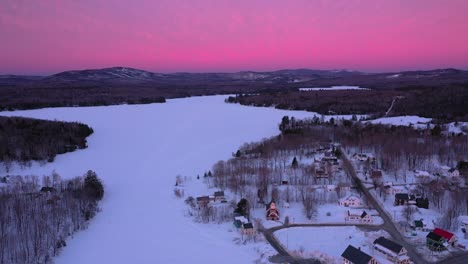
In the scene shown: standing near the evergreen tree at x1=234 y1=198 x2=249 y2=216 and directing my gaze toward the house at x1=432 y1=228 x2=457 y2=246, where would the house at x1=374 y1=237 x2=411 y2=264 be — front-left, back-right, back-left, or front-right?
front-right

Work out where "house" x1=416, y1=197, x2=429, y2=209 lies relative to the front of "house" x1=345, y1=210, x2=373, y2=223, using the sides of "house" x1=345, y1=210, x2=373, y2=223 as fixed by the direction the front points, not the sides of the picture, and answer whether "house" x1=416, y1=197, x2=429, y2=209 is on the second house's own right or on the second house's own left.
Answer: on the second house's own left

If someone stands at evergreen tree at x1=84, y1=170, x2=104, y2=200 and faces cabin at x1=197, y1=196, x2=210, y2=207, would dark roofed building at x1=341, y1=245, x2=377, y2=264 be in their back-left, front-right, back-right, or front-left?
front-right

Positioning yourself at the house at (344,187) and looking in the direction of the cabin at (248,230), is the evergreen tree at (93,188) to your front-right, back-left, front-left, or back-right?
front-right

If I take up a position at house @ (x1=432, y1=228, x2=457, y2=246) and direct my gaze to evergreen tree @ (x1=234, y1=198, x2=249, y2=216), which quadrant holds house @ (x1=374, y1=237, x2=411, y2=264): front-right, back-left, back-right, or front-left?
front-left
